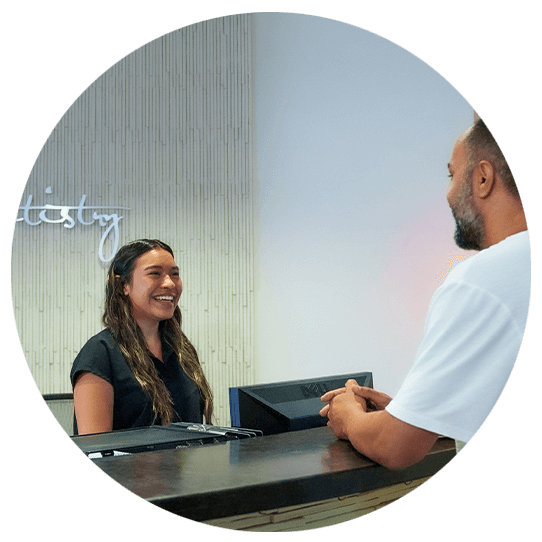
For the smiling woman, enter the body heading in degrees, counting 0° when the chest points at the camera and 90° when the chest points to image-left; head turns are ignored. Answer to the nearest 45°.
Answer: approximately 315°

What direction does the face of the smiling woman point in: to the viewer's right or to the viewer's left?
to the viewer's right

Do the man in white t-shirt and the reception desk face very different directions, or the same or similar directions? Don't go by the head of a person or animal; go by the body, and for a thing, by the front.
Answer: very different directions

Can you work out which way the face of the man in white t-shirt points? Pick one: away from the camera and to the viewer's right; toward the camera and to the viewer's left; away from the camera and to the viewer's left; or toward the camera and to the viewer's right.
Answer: away from the camera and to the viewer's left

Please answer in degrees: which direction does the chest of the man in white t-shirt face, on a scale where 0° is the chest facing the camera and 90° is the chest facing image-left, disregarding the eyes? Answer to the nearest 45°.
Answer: approximately 135°

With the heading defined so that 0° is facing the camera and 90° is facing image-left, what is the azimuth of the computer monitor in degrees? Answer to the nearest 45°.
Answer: approximately 135°
